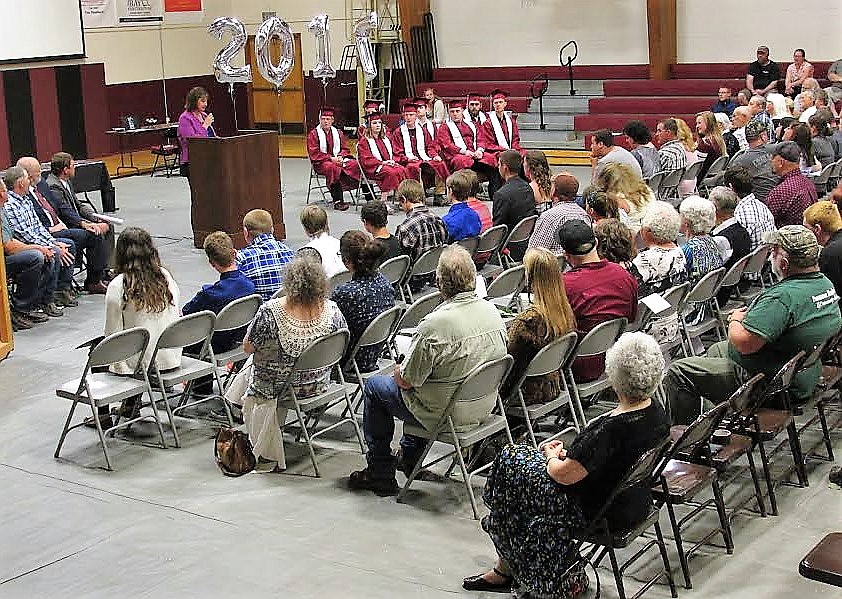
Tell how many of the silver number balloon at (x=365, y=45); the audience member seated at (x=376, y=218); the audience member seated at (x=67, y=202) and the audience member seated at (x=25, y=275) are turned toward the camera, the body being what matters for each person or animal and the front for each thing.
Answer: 1

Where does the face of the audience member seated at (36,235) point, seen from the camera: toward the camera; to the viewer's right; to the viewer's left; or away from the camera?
to the viewer's right

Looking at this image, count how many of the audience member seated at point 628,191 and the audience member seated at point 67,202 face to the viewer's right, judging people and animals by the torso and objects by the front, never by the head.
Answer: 1

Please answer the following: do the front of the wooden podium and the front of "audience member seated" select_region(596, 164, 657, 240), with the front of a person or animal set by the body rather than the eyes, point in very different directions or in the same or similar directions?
very different directions

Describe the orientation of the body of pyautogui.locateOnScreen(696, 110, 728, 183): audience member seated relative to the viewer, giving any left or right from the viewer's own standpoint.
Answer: facing to the left of the viewer

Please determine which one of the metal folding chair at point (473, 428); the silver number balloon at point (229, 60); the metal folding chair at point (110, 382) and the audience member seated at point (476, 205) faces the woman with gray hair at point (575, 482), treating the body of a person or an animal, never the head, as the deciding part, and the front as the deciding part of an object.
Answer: the silver number balloon

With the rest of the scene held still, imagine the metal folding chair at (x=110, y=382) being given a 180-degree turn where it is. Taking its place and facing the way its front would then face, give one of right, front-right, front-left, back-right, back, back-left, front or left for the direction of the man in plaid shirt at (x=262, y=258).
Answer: left

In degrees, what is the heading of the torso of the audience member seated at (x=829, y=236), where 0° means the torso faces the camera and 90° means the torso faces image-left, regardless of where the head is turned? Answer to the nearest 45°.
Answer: approximately 135°

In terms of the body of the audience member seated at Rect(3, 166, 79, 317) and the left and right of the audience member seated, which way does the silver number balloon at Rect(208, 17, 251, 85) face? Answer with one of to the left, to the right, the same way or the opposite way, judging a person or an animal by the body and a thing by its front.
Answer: to the right

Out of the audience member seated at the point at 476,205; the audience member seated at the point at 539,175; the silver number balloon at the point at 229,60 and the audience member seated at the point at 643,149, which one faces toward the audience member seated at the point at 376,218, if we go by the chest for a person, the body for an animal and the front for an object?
the silver number balloon

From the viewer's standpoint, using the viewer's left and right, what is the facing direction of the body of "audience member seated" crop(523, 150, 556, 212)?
facing away from the viewer and to the left of the viewer

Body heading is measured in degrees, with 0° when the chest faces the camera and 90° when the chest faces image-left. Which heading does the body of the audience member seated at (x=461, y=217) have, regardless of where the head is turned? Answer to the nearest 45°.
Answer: approximately 135°

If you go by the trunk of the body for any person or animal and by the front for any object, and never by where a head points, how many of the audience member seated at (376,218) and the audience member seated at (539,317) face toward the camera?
0
